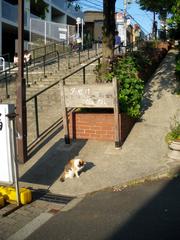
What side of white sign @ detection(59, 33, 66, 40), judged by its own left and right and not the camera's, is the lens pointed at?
front

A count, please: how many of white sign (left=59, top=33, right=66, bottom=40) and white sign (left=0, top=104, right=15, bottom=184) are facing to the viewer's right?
0

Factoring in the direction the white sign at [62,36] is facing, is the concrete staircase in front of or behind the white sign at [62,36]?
in front

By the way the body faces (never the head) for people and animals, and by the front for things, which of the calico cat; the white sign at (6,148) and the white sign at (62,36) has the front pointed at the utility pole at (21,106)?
the white sign at (62,36)

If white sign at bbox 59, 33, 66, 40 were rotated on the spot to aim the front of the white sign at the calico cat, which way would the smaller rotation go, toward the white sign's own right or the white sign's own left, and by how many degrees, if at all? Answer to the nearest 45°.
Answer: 0° — it already faces it

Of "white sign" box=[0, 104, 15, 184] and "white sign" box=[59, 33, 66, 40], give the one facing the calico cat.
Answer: "white sign" box=[59, 33, 66, 40]

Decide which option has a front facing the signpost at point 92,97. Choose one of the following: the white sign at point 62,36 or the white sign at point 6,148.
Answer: the white sign at point 62,36

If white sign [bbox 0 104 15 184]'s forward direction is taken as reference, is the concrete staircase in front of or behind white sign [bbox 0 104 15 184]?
behind

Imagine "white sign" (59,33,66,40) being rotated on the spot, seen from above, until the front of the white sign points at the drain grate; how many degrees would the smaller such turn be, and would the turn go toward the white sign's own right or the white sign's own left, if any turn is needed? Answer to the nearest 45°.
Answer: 0° — it already faces it
